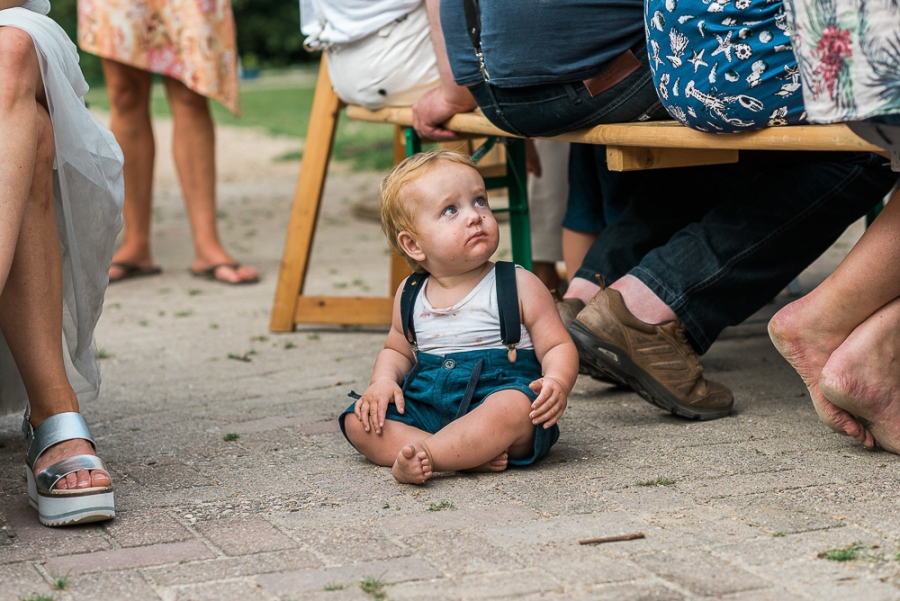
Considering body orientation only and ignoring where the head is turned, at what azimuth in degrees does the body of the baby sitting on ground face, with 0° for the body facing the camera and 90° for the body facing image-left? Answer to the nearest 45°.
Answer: approximately 0°

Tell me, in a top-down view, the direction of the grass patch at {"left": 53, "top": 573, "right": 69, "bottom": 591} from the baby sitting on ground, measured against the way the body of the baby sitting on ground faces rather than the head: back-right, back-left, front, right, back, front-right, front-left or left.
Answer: front-right

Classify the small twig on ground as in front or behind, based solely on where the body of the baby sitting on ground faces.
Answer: in front
